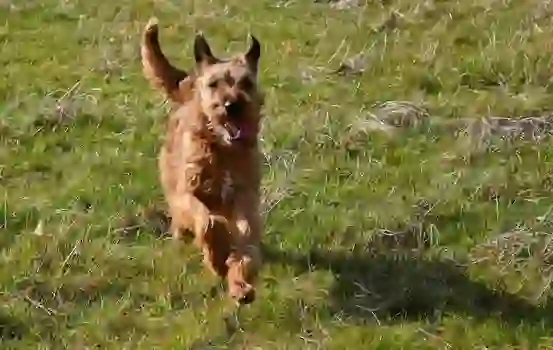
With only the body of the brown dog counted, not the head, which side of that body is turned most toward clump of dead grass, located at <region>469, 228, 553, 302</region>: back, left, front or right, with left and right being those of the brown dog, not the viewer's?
left

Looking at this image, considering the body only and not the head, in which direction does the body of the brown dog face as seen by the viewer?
toward the camera
